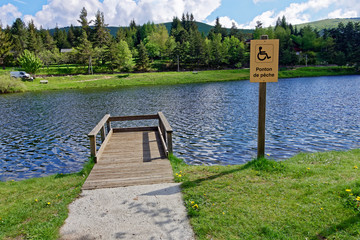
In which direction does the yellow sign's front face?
toward the camera

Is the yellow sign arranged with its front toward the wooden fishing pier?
no
